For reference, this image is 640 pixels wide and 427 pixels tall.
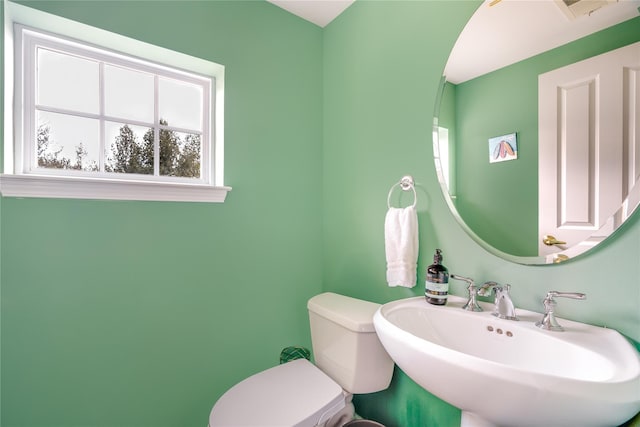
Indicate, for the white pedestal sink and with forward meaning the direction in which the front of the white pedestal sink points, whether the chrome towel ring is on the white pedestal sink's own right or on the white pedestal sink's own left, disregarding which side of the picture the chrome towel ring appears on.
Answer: on the white pedestal sink's own right

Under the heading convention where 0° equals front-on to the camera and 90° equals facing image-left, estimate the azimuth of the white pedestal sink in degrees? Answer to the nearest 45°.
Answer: approximately 45°

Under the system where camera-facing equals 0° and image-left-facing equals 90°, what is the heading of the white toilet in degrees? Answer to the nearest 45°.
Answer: approximately 45°

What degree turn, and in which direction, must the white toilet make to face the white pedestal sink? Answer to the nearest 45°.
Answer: approximately 90° to its left

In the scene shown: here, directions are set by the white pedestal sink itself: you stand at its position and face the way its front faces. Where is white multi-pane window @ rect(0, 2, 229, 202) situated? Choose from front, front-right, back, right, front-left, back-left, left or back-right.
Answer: front-right
